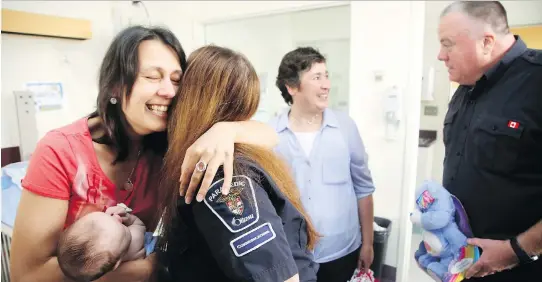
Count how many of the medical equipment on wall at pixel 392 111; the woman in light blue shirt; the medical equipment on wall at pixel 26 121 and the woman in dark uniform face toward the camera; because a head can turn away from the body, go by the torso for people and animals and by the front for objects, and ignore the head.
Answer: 3

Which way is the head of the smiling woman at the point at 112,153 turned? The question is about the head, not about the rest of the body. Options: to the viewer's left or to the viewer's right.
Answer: to the viewer's right

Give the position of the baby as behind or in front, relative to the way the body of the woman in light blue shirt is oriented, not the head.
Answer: in front

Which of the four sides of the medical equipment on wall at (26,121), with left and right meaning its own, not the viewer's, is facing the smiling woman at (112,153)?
front

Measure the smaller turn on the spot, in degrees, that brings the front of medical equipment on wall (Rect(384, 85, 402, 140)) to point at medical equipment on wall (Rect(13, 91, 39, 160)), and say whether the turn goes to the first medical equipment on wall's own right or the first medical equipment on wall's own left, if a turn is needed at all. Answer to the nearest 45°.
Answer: approximately 90° to the first medical equipment on wall's own right

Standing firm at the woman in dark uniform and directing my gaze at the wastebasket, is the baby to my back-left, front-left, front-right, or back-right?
back-left

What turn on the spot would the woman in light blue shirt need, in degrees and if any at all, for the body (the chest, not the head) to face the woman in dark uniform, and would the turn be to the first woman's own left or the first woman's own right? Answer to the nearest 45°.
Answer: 0° — they already face them

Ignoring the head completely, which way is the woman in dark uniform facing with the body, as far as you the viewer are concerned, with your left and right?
facing to the left of the viewer

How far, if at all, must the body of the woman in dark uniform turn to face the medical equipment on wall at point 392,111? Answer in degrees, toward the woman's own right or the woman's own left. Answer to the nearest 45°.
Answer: approximately 135° to the woman's own right

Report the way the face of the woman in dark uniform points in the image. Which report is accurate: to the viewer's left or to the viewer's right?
to the viewer's left
